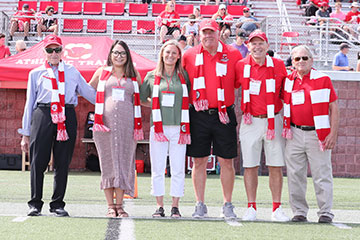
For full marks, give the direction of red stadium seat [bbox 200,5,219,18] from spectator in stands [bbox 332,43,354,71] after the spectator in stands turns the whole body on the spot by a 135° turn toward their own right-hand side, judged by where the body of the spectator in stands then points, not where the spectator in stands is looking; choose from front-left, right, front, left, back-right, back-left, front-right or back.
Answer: front-right

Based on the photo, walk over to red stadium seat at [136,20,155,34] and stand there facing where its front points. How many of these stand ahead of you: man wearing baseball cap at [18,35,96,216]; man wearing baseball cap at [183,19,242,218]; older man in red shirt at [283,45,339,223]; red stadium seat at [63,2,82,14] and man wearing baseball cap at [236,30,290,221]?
4

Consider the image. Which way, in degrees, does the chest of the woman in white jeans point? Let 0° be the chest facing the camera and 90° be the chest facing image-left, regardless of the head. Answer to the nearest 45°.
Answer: approximately 0°

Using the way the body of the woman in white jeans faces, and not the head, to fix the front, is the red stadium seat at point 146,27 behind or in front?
behind

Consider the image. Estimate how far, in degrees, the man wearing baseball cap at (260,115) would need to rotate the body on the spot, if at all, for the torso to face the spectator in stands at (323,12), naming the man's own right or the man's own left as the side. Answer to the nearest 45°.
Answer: approximately 180°

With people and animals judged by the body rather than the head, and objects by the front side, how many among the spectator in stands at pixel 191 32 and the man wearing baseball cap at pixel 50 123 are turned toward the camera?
2

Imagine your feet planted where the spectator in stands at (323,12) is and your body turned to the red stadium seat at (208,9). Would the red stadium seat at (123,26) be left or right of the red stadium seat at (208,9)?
left

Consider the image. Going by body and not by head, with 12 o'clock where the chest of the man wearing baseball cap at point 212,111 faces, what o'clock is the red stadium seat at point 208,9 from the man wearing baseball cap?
The red stadium seat is roughly at 6 o'clock from the man wearing baseball cap.
